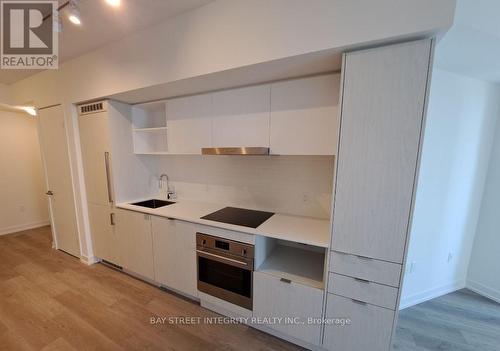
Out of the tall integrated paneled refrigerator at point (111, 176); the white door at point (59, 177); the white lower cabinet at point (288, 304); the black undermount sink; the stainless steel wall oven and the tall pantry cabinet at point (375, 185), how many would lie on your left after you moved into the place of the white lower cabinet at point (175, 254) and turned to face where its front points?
3

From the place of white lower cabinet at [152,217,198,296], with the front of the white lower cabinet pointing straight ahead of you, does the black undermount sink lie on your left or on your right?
on your right

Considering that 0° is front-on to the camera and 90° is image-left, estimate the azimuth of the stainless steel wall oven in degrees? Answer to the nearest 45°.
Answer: approximately 45°

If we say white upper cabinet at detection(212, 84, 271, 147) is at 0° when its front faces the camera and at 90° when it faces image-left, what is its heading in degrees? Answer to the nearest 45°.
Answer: approximately 45°

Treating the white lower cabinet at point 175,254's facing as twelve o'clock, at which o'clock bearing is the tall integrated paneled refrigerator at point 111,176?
The tall integrated paneled refrigerator is roughly at 3 o'clock from the white lower cabinet.

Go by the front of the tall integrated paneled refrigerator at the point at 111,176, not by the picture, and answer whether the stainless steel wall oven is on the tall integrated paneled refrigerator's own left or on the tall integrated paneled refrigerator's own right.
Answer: on the tall integrated paneled refrigerator's own left

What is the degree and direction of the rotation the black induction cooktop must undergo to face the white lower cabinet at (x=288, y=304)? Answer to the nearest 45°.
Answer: approximately 90° to its left
